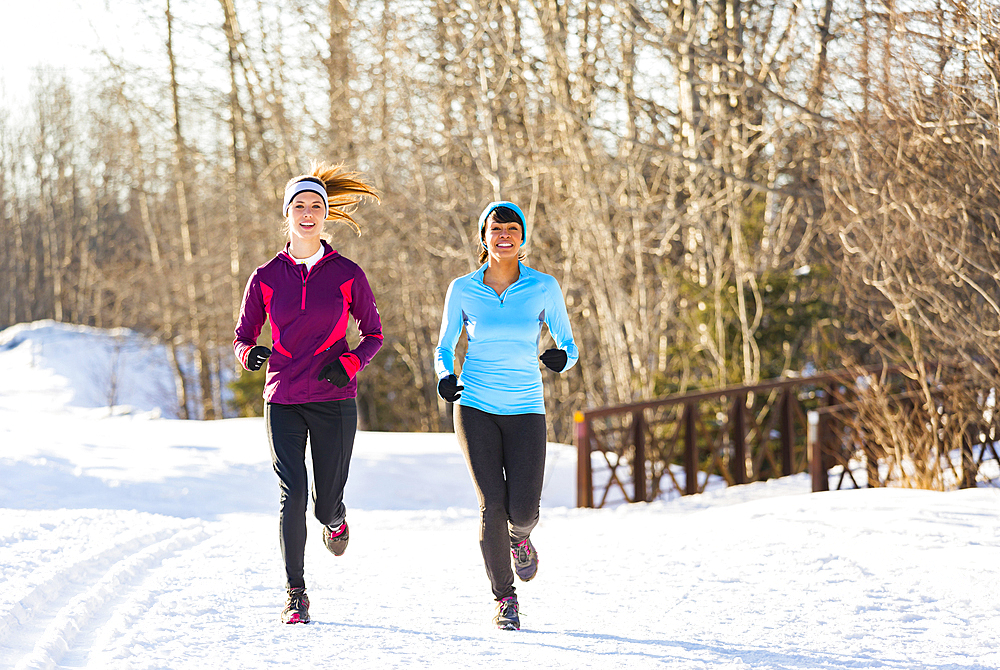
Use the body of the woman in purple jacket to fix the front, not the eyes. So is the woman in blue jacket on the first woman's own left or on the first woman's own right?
on the first woman's own left

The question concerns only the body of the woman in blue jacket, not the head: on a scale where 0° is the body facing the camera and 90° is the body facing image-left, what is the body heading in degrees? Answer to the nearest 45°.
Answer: approximately 0°

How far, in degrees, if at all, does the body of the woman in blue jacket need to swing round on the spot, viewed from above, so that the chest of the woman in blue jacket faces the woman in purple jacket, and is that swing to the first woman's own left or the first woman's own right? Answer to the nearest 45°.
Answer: approximately 90° to the first woman's own right

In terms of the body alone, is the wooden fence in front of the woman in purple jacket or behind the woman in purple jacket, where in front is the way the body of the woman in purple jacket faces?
behind

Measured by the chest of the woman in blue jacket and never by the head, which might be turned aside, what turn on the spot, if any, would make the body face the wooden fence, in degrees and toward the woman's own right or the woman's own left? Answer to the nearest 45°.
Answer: approximately 180°

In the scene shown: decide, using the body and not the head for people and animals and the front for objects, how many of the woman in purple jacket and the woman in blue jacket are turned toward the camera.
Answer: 2
